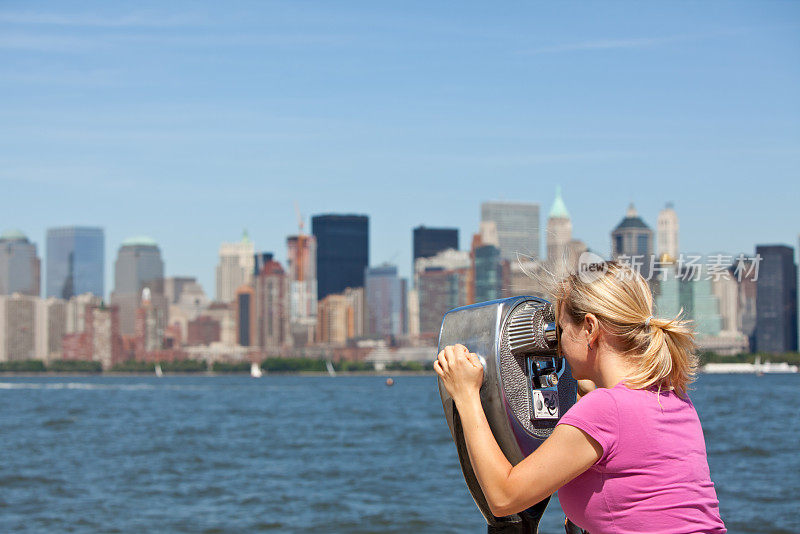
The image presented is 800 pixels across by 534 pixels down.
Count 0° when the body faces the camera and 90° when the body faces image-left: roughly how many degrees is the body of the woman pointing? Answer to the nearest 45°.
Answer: approximately 135°
